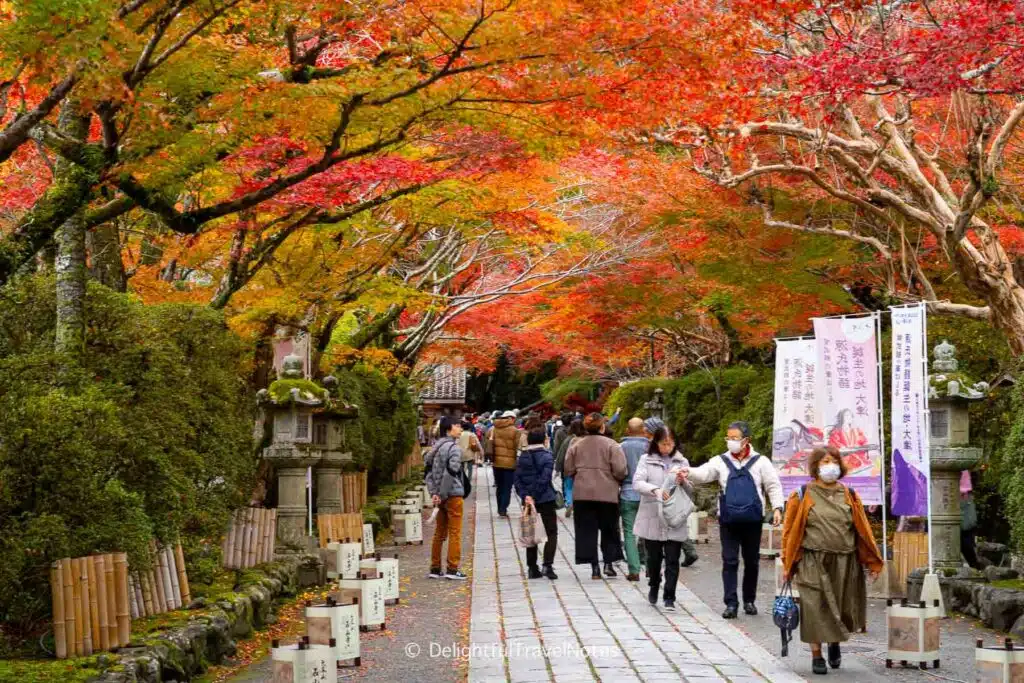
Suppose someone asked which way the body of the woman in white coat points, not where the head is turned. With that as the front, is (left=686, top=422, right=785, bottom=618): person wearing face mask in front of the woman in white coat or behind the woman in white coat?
in front

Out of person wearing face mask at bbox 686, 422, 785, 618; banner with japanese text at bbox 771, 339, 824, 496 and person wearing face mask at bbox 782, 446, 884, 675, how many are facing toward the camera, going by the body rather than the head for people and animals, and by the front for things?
3

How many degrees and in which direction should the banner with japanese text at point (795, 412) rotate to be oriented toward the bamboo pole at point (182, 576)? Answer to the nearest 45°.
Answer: approximately 45° to its right

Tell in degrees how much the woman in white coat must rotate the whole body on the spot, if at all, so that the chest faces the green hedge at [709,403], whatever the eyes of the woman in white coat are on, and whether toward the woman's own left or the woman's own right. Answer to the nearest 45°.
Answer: approximately 135° to the woman's own left

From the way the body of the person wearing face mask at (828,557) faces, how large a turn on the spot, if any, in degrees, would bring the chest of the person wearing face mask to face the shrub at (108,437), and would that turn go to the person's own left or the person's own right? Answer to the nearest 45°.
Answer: approximately 90° to the person's own right

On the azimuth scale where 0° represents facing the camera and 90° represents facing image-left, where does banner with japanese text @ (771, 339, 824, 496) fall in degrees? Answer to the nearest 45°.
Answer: approximately 0°

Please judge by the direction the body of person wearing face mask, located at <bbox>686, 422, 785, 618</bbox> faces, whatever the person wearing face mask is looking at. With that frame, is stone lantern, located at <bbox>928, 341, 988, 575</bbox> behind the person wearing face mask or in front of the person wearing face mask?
behind

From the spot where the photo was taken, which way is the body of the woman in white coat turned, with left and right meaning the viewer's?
facing the viewer and to the right of the viewer

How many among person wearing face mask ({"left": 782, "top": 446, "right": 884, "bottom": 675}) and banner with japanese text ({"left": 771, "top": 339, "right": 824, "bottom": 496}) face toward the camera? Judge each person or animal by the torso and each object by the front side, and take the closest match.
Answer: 2

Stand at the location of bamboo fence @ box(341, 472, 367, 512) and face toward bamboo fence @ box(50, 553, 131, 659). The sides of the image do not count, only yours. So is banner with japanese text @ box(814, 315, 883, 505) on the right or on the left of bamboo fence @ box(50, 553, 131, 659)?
left
